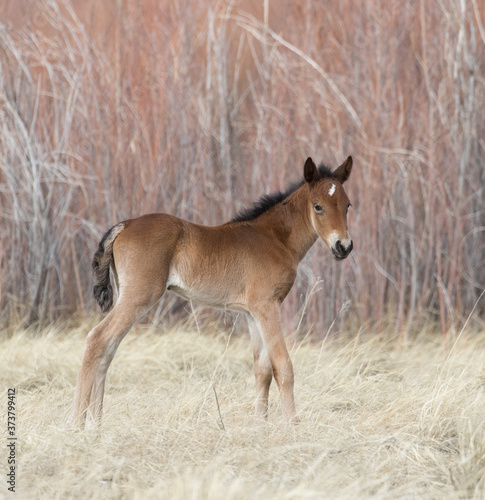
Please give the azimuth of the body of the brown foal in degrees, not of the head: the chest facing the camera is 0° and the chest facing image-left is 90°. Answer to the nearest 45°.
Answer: approximately 270°
